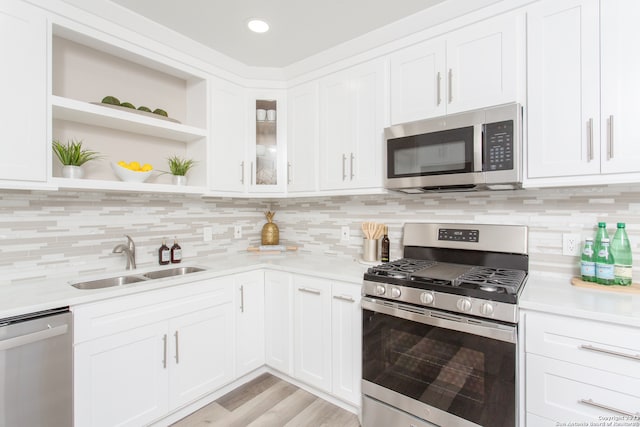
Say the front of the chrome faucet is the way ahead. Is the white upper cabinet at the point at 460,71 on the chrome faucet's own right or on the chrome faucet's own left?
on the chrome faucet's own left

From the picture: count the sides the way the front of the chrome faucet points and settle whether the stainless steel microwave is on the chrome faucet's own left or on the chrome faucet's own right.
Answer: on the chrome faucet's own left

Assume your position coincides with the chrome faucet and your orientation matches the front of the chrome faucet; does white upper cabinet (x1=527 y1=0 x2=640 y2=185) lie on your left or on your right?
on your left

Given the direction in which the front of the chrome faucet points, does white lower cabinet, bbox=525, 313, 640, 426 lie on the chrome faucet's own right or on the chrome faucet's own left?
on the chrome faucet's own left

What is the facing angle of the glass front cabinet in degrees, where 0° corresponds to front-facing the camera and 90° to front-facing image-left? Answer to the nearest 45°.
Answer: approximately 0°
